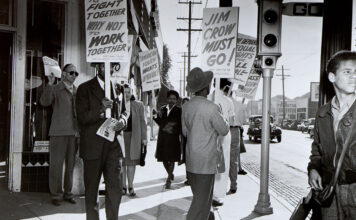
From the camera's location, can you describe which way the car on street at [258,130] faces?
facing the viewer and to the right of the viewer

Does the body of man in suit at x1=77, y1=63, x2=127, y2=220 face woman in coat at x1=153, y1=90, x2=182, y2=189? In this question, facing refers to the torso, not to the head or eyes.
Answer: no

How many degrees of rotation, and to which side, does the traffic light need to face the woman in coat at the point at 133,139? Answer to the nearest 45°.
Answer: approximately 90° to its right

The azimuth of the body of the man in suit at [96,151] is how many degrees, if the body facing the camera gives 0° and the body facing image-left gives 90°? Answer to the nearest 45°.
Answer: approximately 315°

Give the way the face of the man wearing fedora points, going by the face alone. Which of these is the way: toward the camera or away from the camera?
away from the camera

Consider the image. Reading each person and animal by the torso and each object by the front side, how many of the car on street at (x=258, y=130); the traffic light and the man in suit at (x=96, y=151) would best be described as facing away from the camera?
0

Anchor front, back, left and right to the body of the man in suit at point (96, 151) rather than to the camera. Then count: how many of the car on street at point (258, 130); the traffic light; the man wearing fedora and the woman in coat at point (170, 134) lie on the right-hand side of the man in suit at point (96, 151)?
0

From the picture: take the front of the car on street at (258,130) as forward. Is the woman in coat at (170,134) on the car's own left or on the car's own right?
on the car's own right

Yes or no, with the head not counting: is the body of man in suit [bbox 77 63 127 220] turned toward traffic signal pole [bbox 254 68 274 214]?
no

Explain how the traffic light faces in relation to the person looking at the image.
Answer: facing the viewer

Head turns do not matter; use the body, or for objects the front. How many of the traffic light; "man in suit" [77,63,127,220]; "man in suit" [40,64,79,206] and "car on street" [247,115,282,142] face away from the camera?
0

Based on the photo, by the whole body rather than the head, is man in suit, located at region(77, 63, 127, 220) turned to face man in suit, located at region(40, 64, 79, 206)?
no
